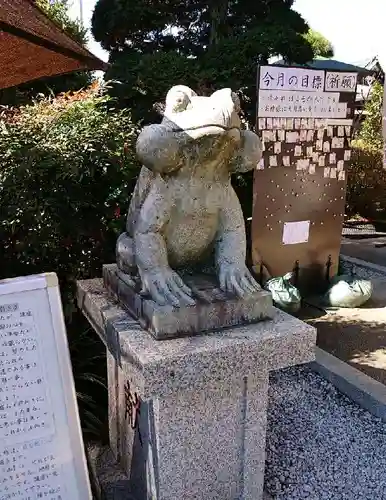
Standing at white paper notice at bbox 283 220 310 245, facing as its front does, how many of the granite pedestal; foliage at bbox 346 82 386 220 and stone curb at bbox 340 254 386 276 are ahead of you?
1

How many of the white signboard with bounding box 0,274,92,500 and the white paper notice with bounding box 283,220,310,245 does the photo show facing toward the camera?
2

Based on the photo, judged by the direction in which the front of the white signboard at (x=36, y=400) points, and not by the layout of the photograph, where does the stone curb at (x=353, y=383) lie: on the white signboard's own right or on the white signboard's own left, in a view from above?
on the white signboard's own left

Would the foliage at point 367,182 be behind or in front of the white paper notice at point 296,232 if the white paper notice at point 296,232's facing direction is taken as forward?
behind

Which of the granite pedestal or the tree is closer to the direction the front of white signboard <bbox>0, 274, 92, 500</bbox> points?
the granite pedestal

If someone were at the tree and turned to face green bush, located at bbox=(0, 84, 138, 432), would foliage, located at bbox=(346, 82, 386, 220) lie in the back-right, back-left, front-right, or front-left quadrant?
back-left

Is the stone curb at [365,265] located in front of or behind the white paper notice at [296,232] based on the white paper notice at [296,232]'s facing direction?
behind

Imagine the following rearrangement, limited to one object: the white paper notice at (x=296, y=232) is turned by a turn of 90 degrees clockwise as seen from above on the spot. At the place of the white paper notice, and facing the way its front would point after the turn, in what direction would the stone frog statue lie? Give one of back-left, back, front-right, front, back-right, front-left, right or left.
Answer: left

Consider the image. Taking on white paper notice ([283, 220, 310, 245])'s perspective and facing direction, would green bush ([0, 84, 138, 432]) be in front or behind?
in front

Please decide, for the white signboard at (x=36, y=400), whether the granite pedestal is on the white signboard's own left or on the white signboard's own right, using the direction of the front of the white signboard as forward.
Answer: on the white signboard's own left

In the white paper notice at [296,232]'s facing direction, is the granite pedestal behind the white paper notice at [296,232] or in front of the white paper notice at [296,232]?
in front

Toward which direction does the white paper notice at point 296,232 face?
toward the camera
